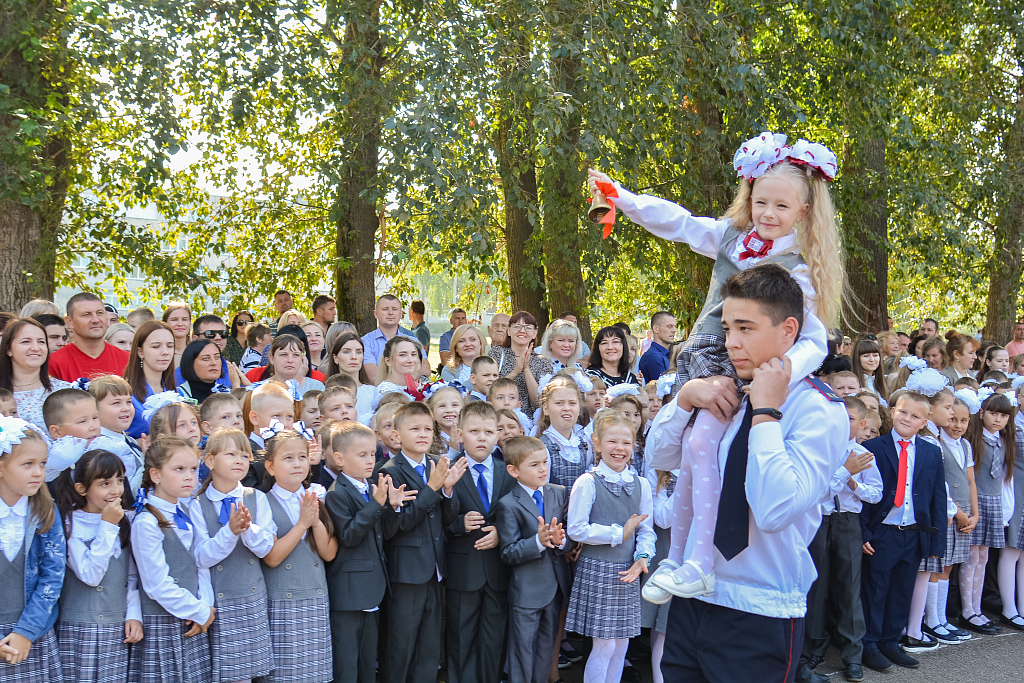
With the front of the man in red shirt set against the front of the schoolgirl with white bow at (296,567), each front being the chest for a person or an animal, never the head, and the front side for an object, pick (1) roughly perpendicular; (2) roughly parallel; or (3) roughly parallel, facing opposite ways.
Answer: roughly parallel

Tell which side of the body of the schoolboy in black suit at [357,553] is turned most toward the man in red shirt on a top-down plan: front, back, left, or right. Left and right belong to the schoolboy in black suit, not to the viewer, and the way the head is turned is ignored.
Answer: back

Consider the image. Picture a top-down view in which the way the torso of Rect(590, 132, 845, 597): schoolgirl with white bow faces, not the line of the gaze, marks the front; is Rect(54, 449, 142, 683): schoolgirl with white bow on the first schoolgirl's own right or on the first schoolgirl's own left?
on the first schoolgirl's own right

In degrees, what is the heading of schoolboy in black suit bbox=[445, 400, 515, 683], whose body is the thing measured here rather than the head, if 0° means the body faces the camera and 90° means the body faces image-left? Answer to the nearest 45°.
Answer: approximately 0°

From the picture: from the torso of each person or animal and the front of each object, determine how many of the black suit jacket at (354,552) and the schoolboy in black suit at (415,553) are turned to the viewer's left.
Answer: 0

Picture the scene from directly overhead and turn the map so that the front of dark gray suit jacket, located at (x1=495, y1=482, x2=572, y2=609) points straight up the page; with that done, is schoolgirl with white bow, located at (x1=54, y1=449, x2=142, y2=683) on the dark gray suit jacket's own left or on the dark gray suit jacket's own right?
on the dark gray suit jacket's own right

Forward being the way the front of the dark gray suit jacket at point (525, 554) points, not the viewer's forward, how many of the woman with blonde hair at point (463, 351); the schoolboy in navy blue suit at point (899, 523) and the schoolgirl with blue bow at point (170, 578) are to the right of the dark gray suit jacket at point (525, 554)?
1

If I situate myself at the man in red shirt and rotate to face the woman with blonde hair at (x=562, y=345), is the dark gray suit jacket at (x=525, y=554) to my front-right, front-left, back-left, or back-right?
front-right

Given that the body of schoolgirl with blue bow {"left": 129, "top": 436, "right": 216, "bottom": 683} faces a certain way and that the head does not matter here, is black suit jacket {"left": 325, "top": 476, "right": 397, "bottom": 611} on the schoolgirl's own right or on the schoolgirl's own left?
on the schoolgirl's own left

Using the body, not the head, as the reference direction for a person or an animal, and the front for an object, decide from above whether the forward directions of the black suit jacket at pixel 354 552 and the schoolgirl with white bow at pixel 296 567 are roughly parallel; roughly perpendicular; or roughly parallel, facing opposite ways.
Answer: roughly parallel

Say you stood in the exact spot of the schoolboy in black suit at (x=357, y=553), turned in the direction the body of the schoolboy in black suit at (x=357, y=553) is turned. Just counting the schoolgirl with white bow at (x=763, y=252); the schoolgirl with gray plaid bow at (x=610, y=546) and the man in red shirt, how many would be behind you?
1

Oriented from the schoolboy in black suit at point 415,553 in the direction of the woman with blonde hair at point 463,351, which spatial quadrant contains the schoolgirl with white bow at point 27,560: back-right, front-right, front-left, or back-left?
back-left

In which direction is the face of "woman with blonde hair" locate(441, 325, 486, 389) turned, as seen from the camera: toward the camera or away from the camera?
toward the camera

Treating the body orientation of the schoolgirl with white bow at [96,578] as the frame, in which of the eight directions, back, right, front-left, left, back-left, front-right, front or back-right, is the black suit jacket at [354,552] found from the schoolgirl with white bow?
front-left

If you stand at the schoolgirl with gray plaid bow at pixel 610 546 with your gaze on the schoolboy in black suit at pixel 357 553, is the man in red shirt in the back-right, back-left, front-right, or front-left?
front-right

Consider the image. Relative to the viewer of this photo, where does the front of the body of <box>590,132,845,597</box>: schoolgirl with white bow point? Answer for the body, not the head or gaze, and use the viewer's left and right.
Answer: facing the viewer and to the left of the viewer

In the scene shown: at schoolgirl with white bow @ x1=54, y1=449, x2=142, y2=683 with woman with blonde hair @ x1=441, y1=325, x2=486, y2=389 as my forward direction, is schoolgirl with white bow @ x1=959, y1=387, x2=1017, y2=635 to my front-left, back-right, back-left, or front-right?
front-right

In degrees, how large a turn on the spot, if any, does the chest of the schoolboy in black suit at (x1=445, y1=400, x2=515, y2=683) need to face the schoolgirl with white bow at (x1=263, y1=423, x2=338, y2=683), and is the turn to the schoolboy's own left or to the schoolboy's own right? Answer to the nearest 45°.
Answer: approximately 45° to the schoolboy's own right

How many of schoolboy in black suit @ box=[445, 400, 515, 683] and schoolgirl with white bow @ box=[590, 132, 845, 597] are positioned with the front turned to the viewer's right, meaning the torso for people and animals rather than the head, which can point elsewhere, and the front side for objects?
0

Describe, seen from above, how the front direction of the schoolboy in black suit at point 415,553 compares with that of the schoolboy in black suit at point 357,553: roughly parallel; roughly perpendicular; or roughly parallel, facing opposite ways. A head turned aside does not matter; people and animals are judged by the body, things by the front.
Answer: roughly parallel

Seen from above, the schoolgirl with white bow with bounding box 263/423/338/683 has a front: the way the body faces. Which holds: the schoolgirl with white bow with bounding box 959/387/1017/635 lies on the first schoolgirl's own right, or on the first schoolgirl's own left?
on the first schoolgirl's own left
